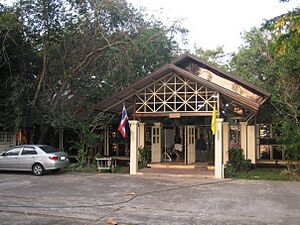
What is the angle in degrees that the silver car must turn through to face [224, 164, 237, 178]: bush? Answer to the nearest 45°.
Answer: approximately 135° to its right

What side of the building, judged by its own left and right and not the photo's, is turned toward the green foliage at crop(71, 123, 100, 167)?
right

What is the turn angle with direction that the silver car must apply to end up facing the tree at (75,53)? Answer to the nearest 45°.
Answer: approximately 90° to its right

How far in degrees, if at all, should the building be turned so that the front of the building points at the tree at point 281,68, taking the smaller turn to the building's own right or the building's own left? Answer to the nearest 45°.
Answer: approximately 90° to the building's own left

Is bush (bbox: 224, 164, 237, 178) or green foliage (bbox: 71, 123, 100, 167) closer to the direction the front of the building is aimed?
the bush

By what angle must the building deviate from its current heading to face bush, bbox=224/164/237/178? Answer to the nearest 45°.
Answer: approximately 45° to its left

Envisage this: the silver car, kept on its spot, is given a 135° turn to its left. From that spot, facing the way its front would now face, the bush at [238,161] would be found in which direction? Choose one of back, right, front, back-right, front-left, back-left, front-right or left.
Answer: left

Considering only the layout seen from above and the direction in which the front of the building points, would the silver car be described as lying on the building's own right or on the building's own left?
on the building's own right

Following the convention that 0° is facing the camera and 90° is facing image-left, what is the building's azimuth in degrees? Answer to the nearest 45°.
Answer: approximately 0°

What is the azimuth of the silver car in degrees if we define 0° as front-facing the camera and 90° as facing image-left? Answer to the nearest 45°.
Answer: approximately 135°

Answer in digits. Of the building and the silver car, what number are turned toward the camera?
1
